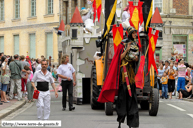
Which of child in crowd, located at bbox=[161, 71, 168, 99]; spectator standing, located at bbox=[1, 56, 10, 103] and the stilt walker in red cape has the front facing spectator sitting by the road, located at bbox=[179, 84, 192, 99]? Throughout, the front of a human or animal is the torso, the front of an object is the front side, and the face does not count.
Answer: spectator standing, located at bbox=[1, 56, 10, 103]

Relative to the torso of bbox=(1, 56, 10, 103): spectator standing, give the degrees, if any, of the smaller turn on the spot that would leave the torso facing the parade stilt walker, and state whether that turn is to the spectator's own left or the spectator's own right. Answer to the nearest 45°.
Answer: approximately 90° to the spectator's own right

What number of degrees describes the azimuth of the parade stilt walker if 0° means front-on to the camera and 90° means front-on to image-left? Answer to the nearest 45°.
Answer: approximately 315°

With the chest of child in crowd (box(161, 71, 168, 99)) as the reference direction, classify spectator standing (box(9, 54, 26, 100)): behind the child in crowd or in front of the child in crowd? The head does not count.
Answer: in front

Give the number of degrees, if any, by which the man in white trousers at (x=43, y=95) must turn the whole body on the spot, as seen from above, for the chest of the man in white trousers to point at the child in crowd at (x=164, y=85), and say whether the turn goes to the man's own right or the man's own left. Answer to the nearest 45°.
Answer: approximately 135° to the man's own left

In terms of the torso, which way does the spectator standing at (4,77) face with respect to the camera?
to the viewer's right

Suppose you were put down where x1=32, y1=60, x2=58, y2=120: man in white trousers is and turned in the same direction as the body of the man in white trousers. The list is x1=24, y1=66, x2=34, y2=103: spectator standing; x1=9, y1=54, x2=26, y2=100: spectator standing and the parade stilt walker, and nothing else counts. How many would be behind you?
2

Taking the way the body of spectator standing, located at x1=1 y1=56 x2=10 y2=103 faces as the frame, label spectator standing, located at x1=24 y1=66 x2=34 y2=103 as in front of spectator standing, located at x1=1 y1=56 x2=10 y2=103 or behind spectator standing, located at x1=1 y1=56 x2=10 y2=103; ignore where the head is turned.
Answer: in front

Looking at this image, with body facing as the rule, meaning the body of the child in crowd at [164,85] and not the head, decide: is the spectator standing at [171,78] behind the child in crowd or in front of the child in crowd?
behind

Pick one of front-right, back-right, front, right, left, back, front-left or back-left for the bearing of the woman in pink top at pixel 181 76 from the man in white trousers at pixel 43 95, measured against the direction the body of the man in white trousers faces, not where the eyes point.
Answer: back-left

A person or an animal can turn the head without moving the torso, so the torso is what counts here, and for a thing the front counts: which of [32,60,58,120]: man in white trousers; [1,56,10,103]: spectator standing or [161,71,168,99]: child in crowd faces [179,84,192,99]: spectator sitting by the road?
[1,56,10,103]: spectator standing

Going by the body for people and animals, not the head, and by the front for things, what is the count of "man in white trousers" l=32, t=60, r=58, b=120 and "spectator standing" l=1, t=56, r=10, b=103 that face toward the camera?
1

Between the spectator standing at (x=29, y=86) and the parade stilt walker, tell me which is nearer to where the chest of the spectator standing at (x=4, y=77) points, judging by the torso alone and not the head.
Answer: the spectator standing
